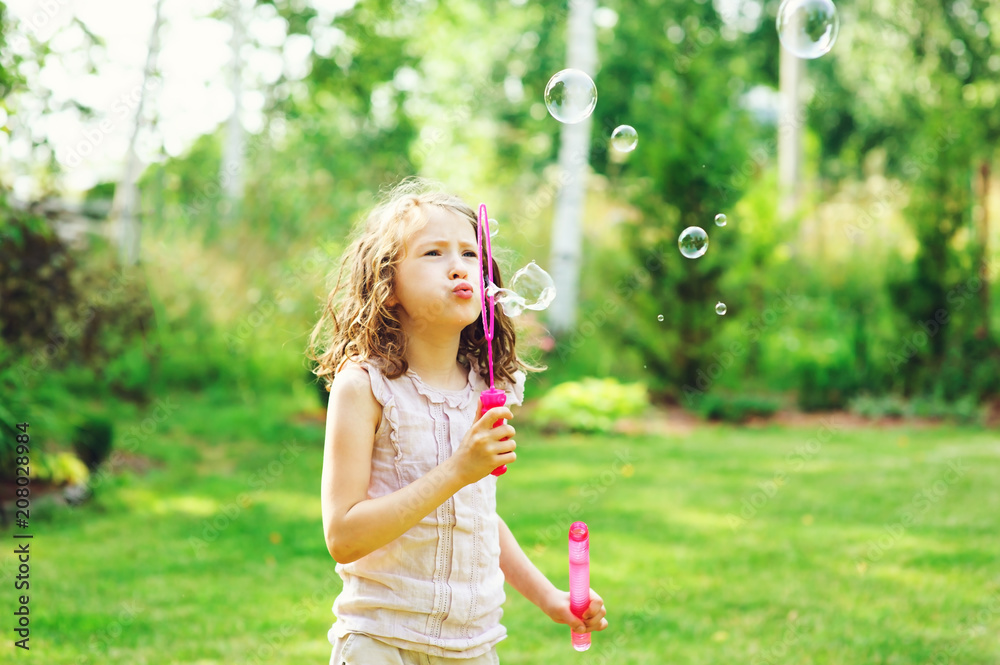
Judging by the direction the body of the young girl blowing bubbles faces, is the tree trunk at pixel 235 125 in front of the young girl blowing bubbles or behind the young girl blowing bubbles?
behind

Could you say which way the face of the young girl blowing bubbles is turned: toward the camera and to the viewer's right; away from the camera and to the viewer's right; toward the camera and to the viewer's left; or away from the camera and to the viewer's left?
toward the camera and to the viewer's right

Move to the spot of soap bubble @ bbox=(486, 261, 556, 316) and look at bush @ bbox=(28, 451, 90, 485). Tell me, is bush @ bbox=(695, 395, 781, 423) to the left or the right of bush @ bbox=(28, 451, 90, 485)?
right

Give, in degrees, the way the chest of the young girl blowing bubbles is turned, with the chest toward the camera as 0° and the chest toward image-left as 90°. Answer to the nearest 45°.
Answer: approximately 315°

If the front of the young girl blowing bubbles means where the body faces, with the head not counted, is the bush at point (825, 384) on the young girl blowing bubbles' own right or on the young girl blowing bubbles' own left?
on the young girl blowing bubbles' own left

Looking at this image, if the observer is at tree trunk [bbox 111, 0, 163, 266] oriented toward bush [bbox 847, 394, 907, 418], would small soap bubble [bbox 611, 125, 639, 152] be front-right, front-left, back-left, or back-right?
front-right

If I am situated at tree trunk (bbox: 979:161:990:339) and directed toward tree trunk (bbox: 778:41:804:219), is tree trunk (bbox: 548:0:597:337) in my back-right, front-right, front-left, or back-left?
front-left
